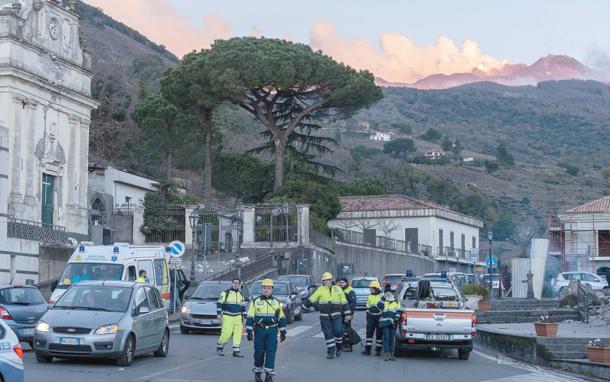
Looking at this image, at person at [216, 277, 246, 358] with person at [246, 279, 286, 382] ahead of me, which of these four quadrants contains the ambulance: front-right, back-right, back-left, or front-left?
back-right

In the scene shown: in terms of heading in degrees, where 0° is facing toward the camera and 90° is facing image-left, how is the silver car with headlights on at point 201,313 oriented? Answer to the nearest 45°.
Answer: approximately 45°

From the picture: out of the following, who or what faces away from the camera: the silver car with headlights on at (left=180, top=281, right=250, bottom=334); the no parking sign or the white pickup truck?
the white pickup truck

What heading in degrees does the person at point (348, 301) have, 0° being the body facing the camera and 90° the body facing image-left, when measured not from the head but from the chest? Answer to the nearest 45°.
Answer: approximately 45°

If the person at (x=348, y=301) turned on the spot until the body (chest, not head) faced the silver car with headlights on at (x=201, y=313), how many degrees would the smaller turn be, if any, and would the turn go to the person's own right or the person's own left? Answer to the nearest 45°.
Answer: approximately 90° to the person's own right

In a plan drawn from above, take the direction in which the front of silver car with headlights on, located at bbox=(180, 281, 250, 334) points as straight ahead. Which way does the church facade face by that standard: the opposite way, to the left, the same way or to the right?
to the left

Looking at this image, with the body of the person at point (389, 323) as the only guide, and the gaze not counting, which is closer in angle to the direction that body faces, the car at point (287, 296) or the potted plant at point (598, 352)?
the potted plant

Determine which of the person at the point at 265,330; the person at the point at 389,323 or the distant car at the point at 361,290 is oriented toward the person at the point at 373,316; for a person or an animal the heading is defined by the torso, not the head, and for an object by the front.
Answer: the distant car

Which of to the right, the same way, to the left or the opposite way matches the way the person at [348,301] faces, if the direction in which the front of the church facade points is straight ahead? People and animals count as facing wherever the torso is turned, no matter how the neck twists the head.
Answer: to the right
